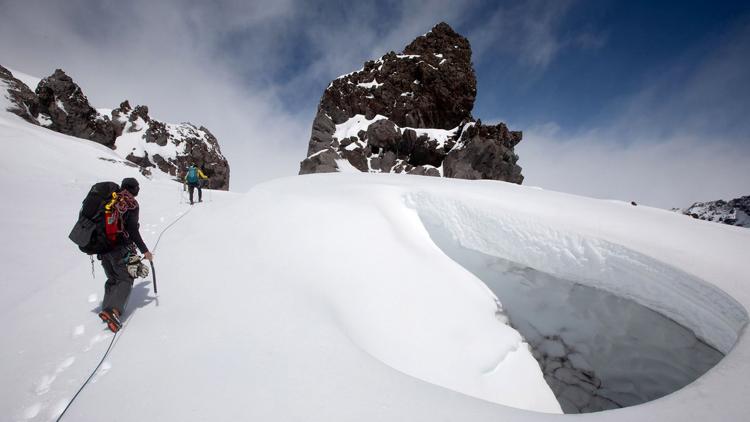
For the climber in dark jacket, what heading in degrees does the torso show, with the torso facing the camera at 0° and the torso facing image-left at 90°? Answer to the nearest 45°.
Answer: approximately 225°

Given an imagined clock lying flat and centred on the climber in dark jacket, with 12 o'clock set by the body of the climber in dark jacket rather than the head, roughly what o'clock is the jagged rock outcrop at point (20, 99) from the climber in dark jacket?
The jagged rock outcrop is roughly at 10 o'clock from the climber in dark jacket.

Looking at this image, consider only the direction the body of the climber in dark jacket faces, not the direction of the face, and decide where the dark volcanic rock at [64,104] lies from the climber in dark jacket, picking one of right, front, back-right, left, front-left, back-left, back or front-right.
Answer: front-left
